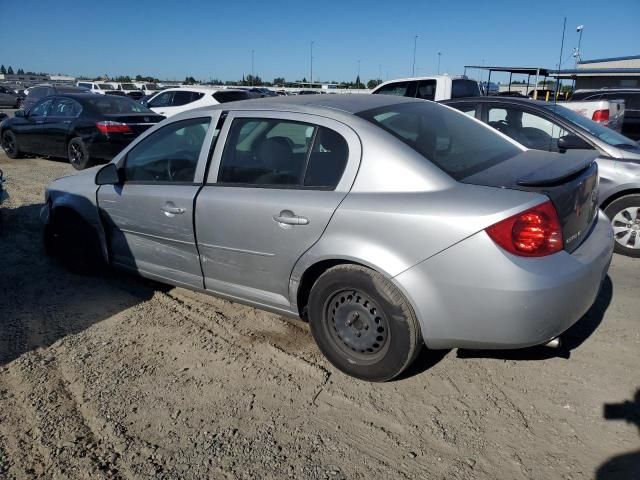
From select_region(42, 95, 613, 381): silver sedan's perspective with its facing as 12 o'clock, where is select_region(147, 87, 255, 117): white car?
The white car is roughly at 1 o'clock from the silver sedan.

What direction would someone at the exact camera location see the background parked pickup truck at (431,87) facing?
facing away from the viewer and to the left of the viewer

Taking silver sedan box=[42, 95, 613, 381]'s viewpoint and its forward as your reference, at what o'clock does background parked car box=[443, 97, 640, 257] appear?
The background parked car is roughly at 3 o'clock from the silver sedan.

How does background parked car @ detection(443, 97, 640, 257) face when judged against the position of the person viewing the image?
facing the viewer and to the right of the viewer

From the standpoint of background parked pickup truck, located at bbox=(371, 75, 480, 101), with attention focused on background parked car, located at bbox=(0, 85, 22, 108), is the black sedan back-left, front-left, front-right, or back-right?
front-left

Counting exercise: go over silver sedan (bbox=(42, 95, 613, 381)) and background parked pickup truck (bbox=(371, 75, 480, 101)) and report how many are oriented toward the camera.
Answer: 0

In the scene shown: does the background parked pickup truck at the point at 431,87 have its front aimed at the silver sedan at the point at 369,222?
no

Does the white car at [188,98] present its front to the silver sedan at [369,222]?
no

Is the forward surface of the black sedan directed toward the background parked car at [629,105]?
no

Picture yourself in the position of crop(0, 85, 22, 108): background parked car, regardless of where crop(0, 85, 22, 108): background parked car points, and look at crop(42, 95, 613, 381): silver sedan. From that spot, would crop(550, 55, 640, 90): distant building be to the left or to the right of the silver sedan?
left

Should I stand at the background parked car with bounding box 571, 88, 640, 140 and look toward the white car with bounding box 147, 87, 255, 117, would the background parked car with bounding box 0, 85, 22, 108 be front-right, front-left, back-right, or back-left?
front-right

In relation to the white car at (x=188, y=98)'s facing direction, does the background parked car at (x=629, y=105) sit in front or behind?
behind

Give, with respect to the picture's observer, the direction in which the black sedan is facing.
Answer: facing away from the viewer and to the left of the viewer

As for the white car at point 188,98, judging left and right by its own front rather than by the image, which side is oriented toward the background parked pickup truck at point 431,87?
back

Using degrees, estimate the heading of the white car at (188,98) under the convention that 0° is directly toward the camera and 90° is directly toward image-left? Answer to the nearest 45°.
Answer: approximately 135°

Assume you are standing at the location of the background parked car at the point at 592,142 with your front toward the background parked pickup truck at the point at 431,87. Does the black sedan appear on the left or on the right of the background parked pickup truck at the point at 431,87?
left

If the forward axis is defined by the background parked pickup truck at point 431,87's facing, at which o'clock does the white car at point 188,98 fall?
The white car is roughly at 11 o'clock from the background parked pickup truck.

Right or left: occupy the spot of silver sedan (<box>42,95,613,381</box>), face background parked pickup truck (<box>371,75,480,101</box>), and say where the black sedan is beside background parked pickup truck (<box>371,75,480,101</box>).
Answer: left
